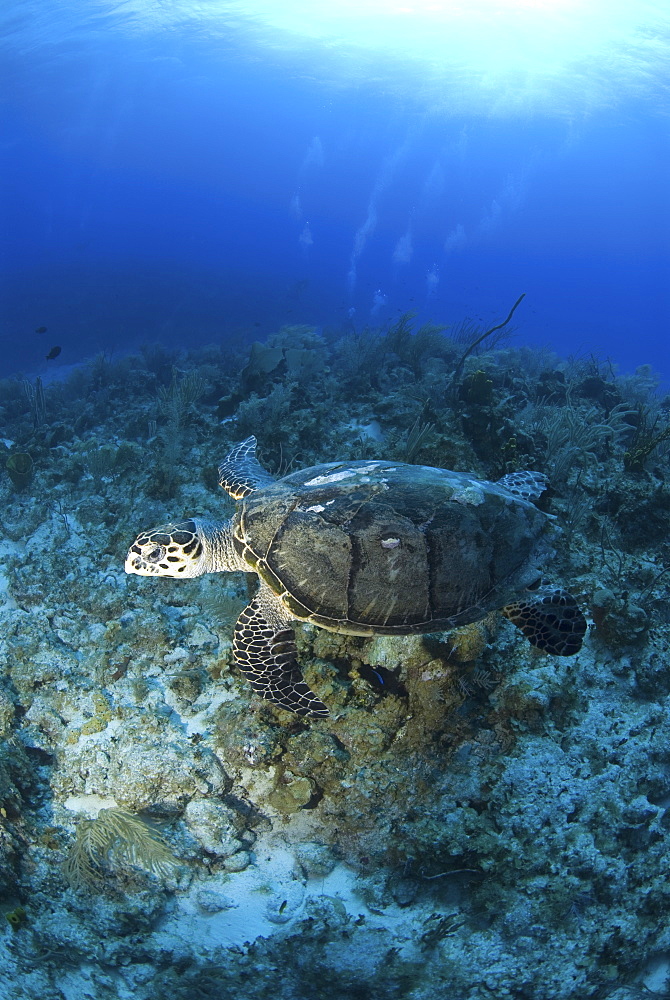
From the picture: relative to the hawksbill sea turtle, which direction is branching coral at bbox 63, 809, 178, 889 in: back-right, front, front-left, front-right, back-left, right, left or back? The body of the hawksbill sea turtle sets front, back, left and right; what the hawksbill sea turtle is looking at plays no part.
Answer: front-left

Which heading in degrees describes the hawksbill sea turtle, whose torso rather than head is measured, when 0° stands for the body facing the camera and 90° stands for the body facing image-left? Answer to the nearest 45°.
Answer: approximately 90°
